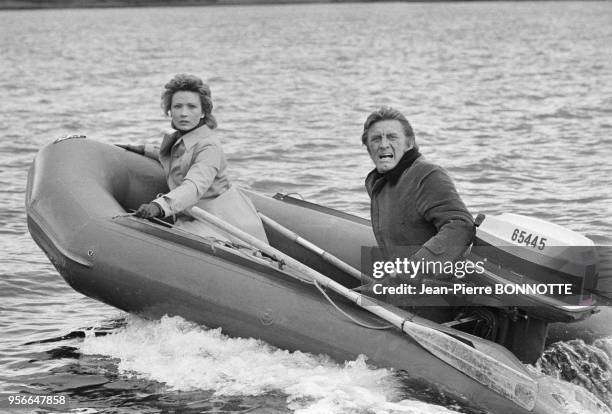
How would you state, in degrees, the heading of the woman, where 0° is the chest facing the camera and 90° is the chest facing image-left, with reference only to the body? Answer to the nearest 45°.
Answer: approximately 45°

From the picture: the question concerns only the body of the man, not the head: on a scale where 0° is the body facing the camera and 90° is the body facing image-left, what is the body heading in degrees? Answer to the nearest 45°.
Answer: approximately 45°

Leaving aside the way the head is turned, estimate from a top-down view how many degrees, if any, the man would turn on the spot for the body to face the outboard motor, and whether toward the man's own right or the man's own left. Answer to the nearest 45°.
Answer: approximately 135° to the man's own left

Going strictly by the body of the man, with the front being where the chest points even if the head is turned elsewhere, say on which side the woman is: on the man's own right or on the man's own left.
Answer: on the man's own right
